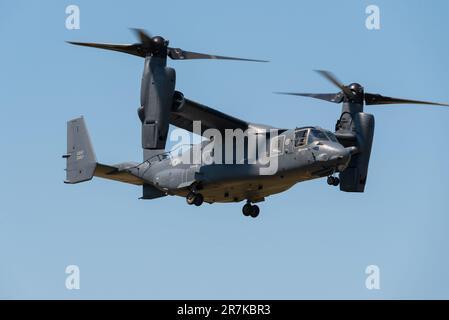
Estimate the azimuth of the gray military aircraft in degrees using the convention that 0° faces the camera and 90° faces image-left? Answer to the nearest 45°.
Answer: approximately 315°
